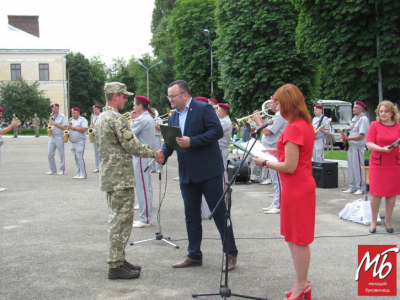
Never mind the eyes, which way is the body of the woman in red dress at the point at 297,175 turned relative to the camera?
to the viewer's left

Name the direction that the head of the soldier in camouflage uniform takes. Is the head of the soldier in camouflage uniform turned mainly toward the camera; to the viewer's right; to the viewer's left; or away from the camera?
to the viewer's right

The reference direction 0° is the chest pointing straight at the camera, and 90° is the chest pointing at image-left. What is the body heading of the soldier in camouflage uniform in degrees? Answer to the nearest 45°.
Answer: approximately 270°

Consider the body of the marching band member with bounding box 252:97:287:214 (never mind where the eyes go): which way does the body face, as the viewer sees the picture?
to the viewer's left

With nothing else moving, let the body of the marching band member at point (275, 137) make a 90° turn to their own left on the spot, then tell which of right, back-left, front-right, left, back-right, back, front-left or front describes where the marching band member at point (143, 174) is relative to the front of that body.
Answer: front-right

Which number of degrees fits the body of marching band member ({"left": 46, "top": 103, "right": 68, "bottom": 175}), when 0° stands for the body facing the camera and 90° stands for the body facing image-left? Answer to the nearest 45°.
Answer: approximately 45°

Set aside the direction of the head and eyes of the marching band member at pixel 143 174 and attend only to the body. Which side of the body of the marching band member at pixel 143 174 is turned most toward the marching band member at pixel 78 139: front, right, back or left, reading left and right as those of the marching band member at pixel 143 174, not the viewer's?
right

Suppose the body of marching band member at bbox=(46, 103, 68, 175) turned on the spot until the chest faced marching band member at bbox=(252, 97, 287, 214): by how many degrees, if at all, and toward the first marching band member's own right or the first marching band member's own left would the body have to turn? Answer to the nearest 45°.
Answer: approximately 90° to the first marching band member's own left

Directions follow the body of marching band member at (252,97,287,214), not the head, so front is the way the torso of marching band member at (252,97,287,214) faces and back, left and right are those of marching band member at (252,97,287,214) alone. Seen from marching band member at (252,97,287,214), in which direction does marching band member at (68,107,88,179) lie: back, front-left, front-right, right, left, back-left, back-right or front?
front-right

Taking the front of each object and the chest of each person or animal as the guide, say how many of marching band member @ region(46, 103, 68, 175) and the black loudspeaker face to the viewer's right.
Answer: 0

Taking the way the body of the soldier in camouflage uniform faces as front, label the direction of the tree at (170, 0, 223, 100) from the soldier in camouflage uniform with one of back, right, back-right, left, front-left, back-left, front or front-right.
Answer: left

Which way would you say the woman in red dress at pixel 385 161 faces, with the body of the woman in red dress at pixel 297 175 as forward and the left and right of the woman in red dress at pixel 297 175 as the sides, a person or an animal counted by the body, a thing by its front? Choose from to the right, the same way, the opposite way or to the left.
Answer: to the left
